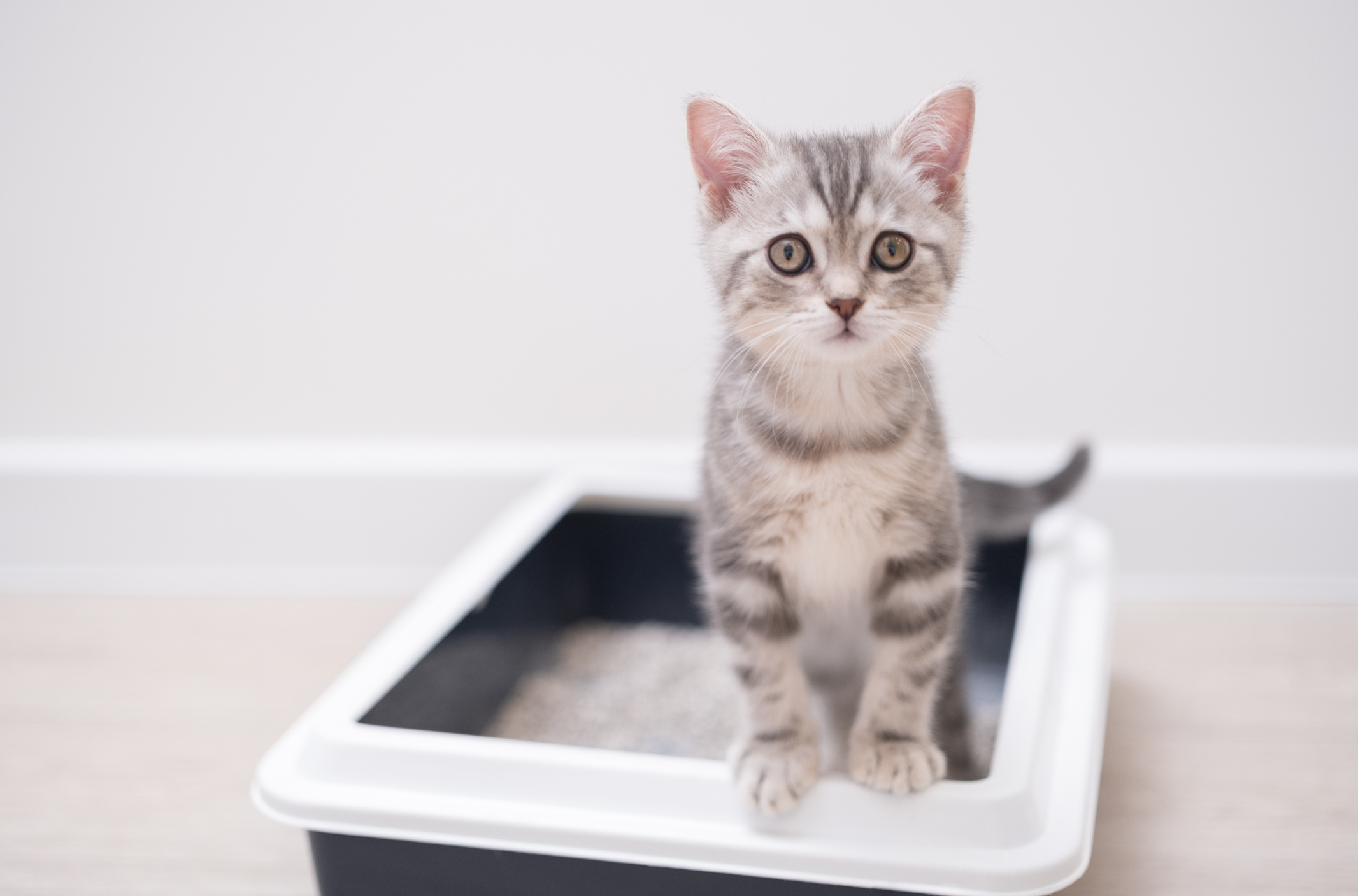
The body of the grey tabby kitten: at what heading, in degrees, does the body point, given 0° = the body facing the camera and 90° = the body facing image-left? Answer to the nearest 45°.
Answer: approximately 0°
